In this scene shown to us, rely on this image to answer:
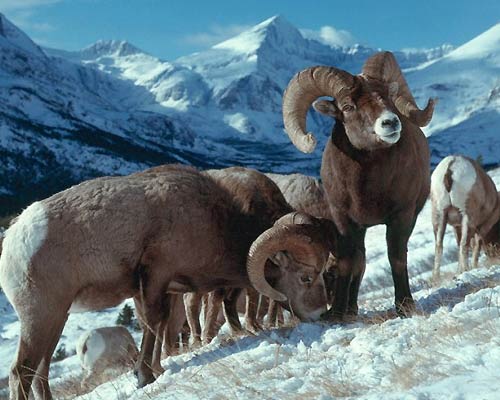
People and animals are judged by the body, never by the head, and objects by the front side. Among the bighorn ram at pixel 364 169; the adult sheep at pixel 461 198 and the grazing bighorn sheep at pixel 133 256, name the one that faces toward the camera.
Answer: the bighorn ram

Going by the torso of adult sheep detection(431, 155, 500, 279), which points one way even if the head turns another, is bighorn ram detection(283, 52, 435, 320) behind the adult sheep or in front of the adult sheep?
behind

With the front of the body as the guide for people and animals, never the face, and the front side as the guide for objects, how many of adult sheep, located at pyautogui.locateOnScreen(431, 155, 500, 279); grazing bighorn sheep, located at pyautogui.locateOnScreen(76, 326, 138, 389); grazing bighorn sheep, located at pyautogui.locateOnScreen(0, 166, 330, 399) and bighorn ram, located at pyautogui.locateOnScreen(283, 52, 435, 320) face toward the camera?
1

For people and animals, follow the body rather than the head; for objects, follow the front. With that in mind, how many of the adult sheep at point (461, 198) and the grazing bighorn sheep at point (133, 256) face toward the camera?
0

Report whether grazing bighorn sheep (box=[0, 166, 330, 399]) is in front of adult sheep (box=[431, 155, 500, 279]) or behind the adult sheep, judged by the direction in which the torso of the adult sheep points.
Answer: behind

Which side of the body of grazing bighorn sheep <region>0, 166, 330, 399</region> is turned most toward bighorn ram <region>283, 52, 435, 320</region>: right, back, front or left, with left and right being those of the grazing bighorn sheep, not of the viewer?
front

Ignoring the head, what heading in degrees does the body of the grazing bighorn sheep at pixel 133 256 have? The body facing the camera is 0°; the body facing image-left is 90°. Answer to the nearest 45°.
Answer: approximately 270°

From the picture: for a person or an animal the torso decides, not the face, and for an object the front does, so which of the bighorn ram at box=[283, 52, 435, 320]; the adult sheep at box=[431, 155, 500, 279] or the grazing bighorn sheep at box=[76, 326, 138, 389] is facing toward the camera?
the bighorn ram

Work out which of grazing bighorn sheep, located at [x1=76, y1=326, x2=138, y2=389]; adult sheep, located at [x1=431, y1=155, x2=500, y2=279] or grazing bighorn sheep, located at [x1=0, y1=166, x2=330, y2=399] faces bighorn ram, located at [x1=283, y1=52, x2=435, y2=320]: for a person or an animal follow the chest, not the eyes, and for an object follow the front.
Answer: grazing bighorn sheep, located at [x1=0, y1=166, x2=330, y2=399]

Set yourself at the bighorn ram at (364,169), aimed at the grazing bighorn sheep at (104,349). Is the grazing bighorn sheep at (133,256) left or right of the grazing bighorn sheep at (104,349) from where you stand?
left
